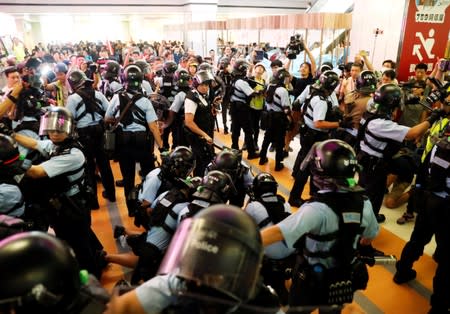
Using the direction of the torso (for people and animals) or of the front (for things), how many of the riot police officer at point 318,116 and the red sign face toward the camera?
1

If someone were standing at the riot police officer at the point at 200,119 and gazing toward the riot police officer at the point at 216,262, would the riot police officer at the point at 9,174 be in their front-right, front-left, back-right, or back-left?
front-right

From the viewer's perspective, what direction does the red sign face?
toward the camera

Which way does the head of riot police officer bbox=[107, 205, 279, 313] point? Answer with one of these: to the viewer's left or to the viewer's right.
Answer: to the viewer's left

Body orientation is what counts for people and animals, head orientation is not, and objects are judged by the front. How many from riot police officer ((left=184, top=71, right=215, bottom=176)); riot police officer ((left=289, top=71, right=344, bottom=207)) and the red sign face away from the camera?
0
